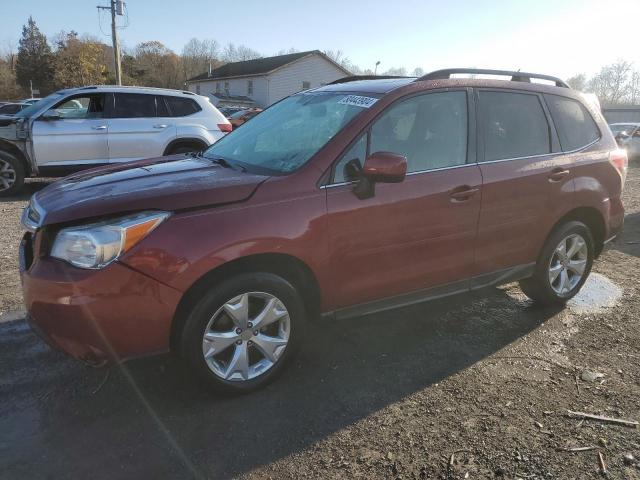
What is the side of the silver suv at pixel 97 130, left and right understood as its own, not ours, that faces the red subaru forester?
left

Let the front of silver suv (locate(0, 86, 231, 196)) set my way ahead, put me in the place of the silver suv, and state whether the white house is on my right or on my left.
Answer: on my right

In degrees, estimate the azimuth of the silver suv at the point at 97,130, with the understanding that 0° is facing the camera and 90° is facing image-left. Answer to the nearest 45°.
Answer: approximately 90°

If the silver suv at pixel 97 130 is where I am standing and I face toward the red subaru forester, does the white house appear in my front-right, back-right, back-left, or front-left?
back-left
